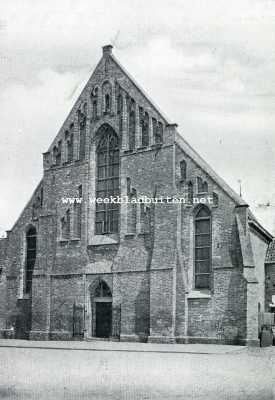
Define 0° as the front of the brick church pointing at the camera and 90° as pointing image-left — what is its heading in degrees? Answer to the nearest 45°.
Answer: approximately 0°
